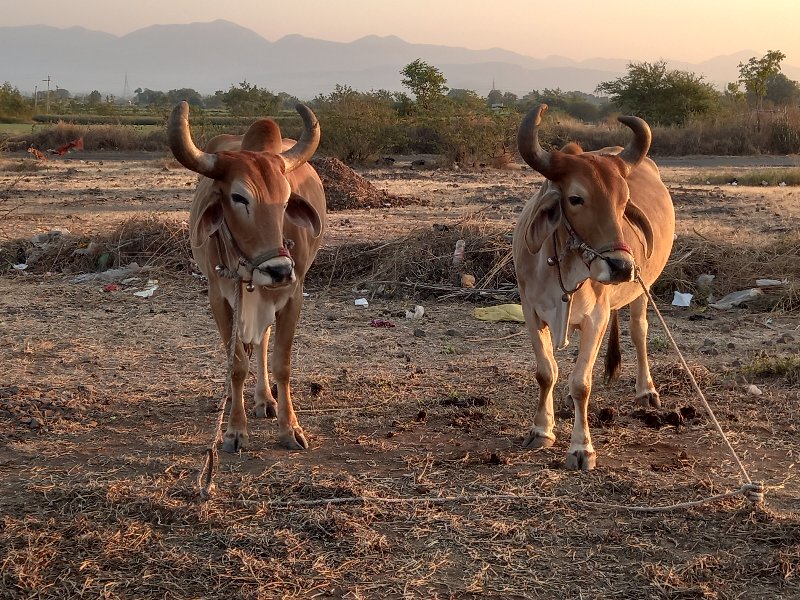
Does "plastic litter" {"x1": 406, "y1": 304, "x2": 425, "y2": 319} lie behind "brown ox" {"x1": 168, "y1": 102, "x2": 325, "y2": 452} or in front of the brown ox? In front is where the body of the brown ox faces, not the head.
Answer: behind

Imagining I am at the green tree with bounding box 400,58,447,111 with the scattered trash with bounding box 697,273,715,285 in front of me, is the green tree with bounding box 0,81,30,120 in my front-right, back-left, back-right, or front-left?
back-right

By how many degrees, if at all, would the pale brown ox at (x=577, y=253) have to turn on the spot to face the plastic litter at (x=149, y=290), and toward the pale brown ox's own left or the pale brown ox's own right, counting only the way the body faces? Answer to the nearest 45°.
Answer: approximately 90° to the pale brown ox's own right

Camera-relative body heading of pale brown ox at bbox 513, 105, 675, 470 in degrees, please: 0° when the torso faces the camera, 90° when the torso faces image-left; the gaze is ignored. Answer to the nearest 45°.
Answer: approximately 45°

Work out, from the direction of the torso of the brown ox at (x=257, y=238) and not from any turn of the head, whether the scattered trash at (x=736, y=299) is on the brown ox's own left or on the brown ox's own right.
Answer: on the brown ox's own left

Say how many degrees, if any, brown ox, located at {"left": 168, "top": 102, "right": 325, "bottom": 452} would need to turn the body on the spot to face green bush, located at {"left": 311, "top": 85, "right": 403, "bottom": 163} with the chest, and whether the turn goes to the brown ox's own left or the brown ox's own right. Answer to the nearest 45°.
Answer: approximately 180°

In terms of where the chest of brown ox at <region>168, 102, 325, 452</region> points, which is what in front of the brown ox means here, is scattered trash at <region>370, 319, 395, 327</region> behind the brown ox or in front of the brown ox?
behind

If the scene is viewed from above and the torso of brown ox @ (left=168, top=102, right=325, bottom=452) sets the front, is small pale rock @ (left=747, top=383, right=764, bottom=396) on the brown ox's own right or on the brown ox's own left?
on the brown ox's own left

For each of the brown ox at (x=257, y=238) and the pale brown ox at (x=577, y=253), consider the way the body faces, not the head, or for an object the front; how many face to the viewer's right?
0

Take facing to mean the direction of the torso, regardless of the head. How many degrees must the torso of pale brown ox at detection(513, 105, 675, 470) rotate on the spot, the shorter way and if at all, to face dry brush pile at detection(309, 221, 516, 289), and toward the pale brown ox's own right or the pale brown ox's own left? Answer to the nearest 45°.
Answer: approximately 135° to the pale brown ox's own right

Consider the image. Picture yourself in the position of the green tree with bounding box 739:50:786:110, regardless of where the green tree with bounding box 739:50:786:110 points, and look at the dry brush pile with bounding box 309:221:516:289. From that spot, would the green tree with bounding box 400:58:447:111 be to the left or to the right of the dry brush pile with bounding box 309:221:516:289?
right
